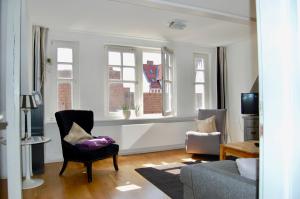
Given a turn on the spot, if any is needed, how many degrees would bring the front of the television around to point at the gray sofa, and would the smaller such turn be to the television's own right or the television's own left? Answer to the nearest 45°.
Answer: approximately 45° to the television's own left

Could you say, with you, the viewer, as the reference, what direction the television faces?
facing the viewer and to the left of the viewer

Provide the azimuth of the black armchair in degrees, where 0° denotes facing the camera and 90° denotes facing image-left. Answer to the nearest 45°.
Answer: approximately 315°

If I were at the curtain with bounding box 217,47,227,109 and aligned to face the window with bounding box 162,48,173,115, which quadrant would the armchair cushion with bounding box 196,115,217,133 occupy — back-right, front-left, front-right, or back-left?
front-left

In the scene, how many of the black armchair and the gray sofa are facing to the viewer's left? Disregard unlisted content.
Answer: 0

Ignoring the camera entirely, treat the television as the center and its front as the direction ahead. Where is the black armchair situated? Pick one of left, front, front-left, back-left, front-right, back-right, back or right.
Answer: front

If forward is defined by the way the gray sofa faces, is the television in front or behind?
in front

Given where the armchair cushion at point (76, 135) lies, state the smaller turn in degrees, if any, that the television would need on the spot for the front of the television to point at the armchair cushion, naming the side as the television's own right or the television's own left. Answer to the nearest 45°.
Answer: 0° — it already faces it

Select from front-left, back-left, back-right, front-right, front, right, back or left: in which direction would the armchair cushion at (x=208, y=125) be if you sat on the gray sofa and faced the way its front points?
front-left

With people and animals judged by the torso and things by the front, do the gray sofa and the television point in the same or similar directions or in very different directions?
very different directions

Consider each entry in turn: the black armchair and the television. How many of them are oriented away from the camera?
0

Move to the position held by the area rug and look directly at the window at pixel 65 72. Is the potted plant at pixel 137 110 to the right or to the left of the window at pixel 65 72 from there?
right
